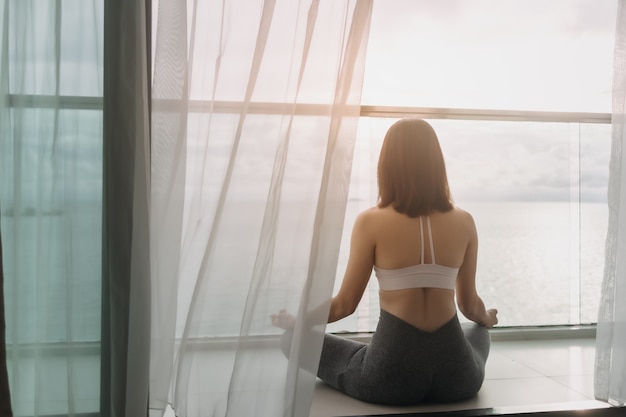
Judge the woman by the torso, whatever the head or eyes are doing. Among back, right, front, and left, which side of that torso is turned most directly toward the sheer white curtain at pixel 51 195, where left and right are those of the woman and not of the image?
left

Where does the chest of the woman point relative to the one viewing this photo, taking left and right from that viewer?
facing away from the viewer and to the left of the viewer

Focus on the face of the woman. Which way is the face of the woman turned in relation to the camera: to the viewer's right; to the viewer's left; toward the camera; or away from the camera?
away from the camera

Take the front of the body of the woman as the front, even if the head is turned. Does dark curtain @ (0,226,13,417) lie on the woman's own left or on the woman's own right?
on the woman's own left

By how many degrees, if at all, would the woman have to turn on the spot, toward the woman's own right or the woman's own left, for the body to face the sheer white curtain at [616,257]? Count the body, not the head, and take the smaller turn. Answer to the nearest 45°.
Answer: approximately 135° to the woman's own right

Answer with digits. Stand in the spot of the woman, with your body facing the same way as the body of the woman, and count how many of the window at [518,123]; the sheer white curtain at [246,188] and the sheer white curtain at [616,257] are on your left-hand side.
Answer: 1

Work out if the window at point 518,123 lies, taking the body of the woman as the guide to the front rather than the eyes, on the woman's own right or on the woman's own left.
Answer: on the woman's own right

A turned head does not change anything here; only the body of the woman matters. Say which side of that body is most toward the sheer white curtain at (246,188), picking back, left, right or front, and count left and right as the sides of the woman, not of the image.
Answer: left
